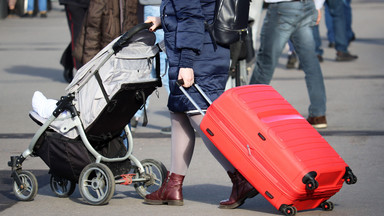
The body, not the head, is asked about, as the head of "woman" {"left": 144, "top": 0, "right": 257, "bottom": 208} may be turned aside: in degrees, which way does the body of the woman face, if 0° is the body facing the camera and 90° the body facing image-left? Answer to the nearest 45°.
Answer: approximately 90°

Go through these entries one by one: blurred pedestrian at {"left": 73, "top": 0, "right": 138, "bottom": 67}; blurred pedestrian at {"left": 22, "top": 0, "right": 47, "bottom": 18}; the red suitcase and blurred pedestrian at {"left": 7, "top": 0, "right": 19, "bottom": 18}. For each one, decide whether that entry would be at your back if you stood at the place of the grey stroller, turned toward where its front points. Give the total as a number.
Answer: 1

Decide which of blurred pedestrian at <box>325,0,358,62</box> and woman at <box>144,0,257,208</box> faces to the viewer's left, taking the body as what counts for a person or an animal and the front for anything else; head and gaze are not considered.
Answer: the woman

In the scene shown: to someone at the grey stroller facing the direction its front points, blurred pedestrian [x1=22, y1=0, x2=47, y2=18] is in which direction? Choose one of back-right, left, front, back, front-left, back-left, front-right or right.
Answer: front-right

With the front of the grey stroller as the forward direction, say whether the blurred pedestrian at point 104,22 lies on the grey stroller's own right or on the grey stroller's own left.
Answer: on the grey stroller's own right

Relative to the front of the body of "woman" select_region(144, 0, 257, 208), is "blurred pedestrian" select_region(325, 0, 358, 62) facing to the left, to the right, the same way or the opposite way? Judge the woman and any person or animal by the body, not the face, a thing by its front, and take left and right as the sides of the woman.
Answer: the opposite way

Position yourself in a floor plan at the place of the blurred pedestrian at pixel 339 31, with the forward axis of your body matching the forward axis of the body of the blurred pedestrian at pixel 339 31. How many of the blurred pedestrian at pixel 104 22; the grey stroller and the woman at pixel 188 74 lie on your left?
0

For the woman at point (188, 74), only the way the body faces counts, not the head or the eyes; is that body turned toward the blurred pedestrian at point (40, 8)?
no

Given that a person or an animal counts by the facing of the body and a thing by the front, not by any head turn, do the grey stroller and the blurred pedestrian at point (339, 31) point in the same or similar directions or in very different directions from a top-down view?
very different directions
